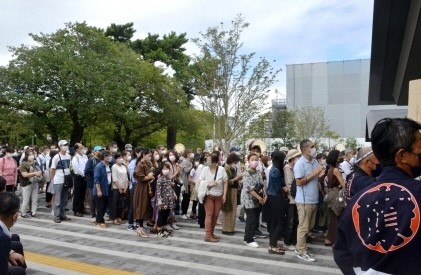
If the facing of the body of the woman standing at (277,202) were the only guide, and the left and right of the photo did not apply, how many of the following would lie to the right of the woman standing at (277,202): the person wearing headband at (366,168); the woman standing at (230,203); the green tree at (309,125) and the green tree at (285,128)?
1

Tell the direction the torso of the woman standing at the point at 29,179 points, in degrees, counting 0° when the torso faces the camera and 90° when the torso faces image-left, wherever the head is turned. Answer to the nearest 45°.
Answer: approximately 315°

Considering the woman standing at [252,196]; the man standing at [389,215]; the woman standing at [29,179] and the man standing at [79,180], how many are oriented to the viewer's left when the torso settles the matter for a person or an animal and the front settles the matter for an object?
0

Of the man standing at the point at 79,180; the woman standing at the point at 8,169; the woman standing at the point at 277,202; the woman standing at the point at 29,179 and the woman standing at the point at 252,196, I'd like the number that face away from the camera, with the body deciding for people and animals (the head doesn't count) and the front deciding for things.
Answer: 0

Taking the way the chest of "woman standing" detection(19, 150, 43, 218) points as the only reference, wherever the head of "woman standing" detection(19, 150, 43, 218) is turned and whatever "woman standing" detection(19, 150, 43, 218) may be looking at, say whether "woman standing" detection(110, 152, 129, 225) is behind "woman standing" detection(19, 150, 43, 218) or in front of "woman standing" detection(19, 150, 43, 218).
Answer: in front

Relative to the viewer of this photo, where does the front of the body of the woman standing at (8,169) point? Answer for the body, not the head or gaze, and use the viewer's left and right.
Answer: facing the viewer and to the right of the viewer

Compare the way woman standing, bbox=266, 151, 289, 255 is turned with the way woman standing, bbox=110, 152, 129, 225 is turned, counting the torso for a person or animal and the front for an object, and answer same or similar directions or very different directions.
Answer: same or similar directions
